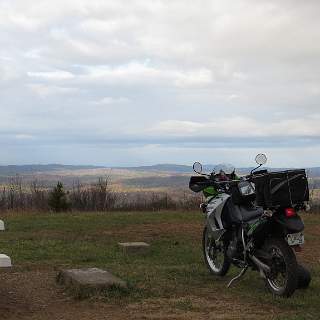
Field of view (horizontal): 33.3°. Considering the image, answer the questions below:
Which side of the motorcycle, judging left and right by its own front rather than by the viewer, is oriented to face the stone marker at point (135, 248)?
front

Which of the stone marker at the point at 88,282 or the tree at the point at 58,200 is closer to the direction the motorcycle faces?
the tree

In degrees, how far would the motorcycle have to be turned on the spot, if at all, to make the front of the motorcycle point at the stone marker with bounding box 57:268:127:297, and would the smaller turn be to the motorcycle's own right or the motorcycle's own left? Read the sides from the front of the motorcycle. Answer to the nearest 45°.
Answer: approximately 45° to the motorcycle's own left

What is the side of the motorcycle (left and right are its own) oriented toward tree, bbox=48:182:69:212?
front

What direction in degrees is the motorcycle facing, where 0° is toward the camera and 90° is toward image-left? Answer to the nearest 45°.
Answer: approximately 135°
